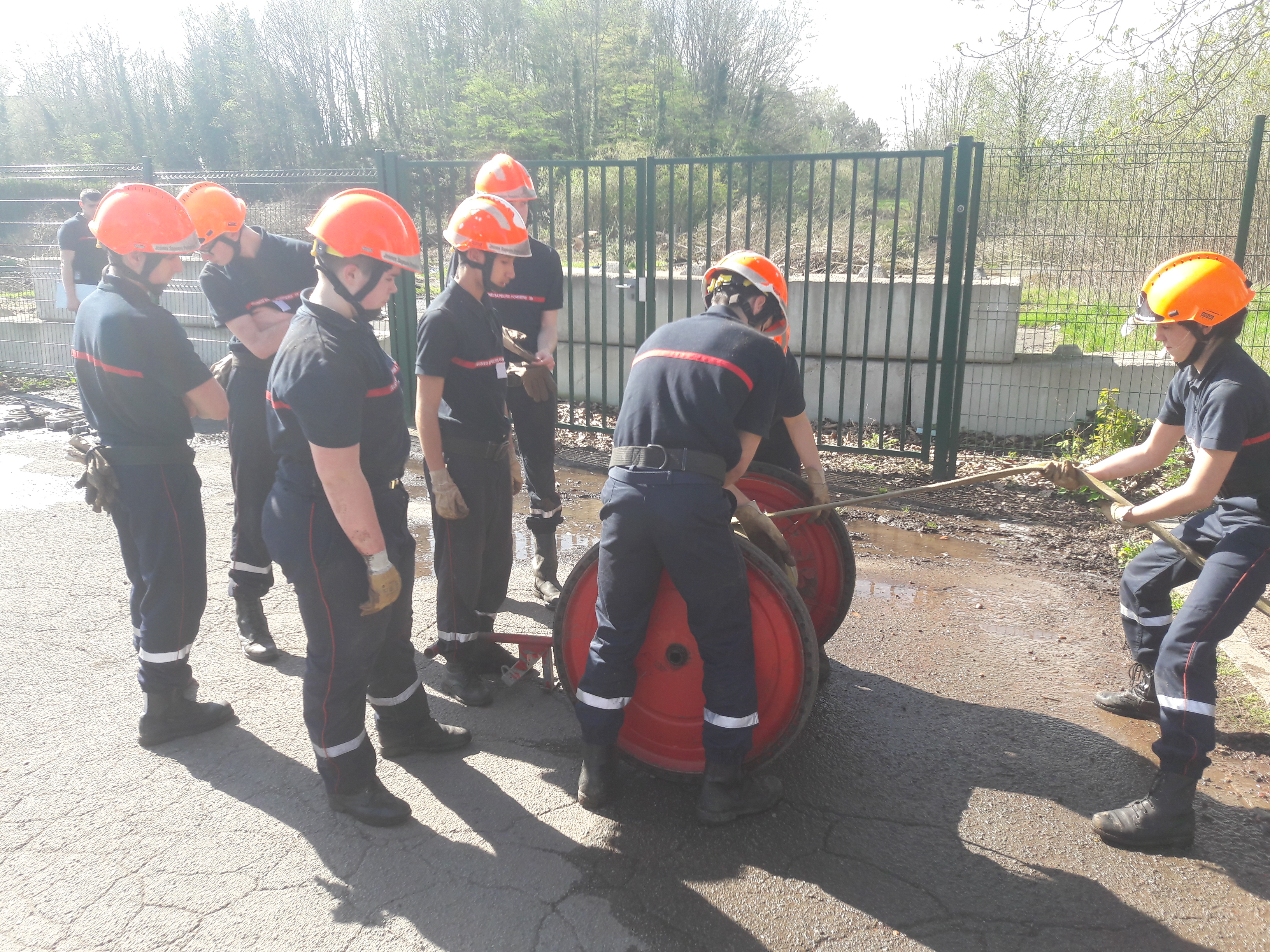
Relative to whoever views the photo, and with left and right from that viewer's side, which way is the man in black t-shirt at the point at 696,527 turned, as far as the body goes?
facing away from the viewer and to the right of the viewer

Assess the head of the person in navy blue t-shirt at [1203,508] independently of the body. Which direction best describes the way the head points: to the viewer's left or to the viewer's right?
to the viewer's left

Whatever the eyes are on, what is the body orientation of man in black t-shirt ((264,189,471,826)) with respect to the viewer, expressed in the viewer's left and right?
facing to the right of the viewer

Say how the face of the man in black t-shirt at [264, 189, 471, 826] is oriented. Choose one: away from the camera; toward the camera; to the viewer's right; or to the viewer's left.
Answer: to the viewer's right

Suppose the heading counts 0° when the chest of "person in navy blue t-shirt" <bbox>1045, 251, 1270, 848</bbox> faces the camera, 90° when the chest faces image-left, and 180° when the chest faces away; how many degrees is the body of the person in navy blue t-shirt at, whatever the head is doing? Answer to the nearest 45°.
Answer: approximately 90°

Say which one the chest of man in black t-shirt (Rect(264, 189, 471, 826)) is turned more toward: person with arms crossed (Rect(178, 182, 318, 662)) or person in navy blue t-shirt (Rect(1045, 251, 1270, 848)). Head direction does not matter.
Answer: the person in navy blue t-shirt

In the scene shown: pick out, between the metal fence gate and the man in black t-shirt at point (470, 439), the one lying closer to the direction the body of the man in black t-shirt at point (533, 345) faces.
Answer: the man in black t-shirt

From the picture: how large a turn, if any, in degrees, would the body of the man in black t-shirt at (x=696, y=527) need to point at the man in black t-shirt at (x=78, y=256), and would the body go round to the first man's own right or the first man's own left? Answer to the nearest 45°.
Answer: approximately 90° to the first man's own left

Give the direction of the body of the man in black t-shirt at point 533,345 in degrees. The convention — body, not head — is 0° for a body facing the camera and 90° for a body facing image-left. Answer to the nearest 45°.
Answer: approximately 315°

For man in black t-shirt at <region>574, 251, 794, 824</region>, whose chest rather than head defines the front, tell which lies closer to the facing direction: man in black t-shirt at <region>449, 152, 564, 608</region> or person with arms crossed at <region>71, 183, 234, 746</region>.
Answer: the man in black t-shirt

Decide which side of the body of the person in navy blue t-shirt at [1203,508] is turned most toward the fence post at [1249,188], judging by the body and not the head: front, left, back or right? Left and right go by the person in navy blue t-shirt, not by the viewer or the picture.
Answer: right

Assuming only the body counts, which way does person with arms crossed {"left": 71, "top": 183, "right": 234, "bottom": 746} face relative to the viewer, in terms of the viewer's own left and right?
facing away from the viewer and to the right of the viewer

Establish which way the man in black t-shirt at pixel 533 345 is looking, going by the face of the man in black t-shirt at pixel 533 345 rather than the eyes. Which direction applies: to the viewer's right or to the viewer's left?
to the viewer's right

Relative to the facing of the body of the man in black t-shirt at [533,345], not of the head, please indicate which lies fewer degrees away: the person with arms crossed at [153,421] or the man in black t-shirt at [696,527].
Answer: the man in black t-shirt
